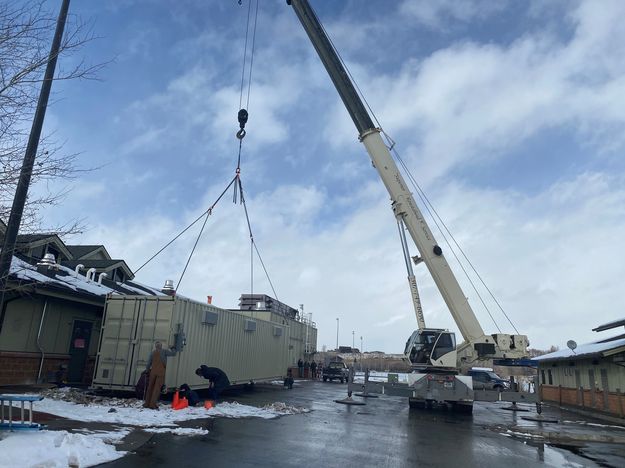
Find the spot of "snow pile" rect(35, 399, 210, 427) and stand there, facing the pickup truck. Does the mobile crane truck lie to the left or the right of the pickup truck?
right

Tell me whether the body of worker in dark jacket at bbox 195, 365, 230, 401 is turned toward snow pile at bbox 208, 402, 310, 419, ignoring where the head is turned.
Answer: no

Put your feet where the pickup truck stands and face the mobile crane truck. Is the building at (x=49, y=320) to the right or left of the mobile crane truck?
right

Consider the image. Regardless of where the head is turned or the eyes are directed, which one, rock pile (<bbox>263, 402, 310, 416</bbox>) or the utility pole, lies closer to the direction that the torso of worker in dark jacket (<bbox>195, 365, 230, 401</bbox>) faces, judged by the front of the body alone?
the utility pole

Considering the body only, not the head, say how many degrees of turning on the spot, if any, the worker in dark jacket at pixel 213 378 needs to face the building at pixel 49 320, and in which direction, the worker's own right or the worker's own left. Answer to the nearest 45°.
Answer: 0° — they already face it

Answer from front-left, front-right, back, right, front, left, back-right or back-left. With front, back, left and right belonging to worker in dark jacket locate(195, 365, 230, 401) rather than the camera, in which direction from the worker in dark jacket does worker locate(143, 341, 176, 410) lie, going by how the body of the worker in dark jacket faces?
front-left

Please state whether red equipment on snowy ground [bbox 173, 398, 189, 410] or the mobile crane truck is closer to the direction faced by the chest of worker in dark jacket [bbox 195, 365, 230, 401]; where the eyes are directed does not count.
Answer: the red equipment on snowy ground

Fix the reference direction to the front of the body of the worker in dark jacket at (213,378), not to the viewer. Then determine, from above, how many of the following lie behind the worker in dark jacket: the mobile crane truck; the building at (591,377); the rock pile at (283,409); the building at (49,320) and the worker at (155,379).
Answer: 3

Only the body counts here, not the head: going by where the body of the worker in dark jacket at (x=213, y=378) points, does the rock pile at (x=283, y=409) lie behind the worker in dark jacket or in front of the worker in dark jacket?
behind

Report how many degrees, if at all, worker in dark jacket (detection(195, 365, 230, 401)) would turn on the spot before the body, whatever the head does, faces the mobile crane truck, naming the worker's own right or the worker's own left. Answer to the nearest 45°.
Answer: approximately 180°

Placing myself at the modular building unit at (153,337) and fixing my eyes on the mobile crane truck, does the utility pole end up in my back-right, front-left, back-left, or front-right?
back-right

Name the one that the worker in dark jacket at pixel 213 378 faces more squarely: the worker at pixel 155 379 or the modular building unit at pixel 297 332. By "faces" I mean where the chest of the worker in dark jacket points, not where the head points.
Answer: the worker

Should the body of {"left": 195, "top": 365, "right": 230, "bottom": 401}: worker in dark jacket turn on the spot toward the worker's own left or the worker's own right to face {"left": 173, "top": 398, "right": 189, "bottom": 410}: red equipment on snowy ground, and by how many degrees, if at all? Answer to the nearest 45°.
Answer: approximately 90° to the worker's own left

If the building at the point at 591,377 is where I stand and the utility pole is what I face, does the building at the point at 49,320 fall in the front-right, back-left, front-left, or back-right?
front-right

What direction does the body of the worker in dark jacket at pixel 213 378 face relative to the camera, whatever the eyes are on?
to the viewer's left

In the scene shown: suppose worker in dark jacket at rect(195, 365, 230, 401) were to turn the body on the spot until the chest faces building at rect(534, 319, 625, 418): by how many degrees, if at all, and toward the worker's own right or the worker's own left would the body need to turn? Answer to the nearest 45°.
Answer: approximately 180°
